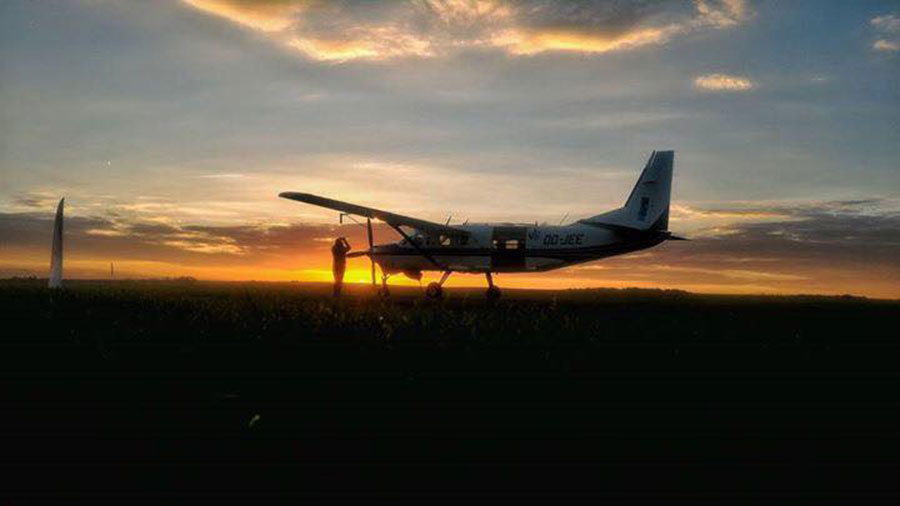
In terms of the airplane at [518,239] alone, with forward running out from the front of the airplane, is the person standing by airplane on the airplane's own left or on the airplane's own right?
on the airplane's own left

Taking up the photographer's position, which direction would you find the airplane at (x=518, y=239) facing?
facing away from the viewer and to the left of the viewer
